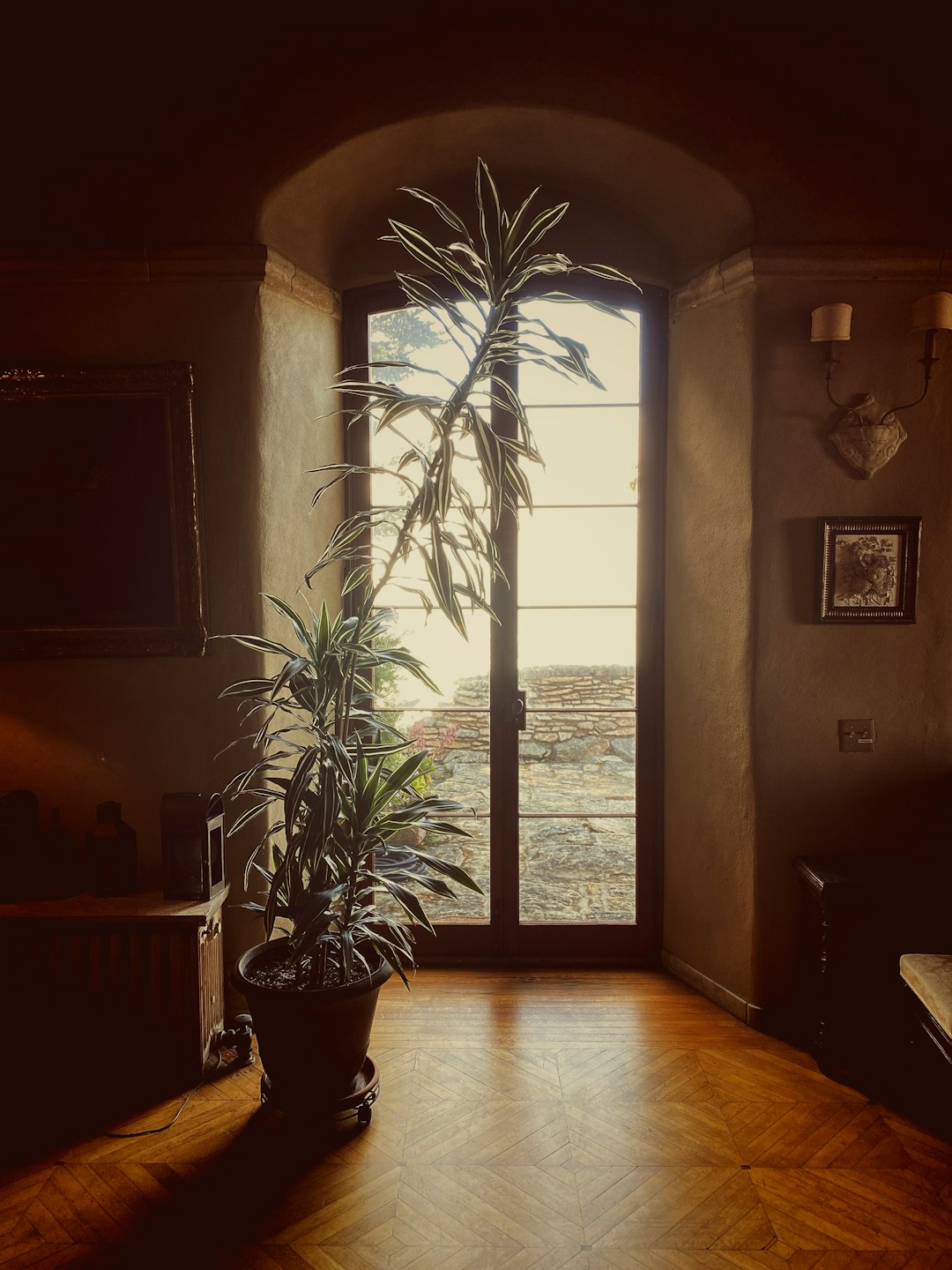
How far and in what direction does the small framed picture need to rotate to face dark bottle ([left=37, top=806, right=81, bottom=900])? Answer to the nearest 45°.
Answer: approximately 45° to its right

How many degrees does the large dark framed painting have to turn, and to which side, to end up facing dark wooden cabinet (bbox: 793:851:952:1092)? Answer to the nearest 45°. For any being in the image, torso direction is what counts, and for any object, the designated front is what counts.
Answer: approximately 45° to its left

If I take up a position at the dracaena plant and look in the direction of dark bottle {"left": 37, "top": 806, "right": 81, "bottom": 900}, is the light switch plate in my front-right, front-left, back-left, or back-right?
back-right
